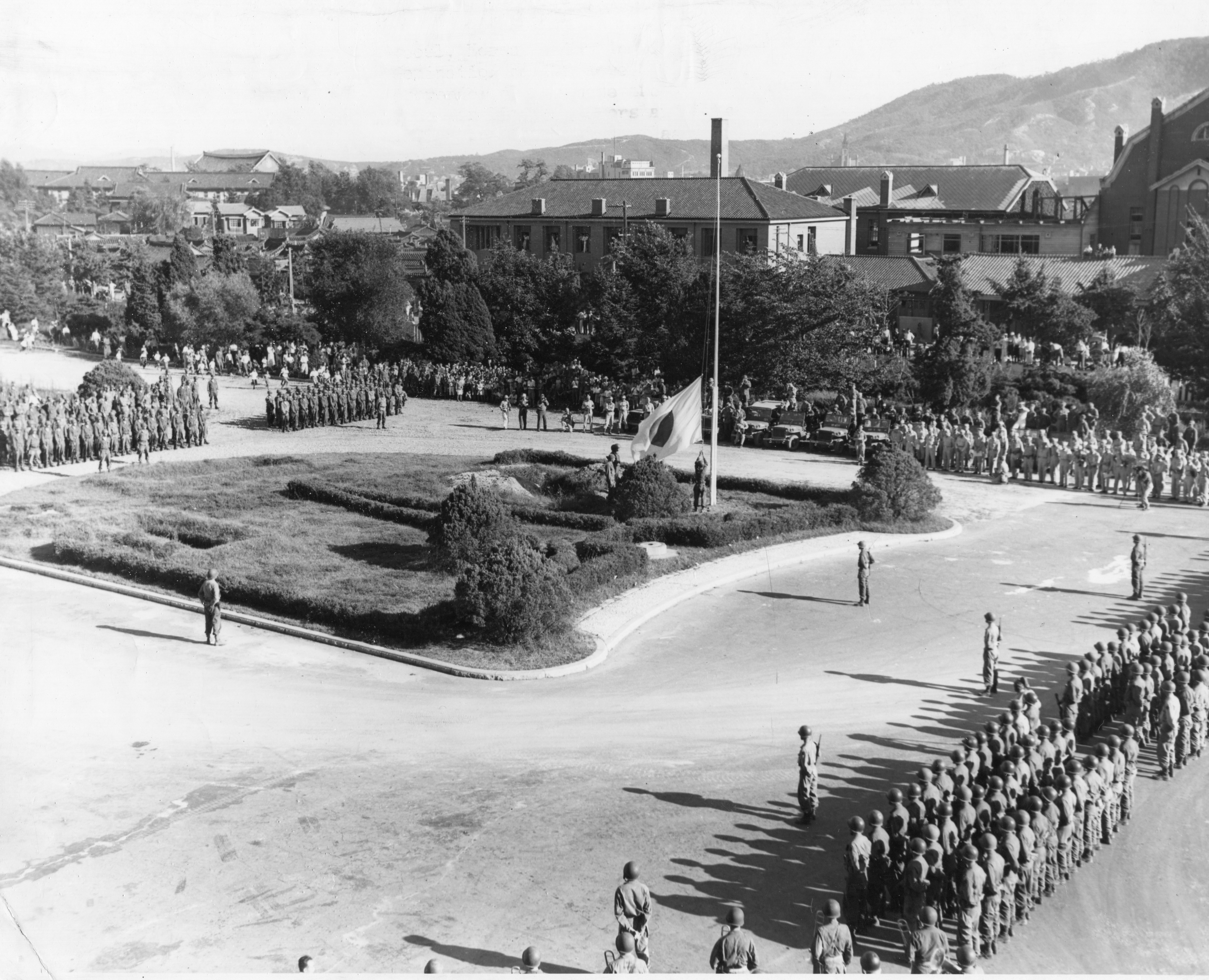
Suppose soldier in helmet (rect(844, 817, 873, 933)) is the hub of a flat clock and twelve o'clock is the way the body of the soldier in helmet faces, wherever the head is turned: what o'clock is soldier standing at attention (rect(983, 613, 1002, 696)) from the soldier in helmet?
The soldier standing at attention is roughly at 2 o'clock from the soldier in helmet.

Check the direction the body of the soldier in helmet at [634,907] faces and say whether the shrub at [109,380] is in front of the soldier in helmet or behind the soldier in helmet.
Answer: in front

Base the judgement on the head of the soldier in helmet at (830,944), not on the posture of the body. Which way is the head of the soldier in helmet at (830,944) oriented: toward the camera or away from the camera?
away from the camera

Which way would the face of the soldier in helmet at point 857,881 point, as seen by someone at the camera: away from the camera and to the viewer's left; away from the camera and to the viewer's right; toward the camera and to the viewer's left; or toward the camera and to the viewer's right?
away from the camera and to the viewer's left

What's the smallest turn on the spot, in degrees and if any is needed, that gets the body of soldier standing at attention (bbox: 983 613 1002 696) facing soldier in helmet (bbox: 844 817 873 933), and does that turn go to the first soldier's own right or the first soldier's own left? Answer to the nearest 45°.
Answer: approximately 135° to the first soldier's own left

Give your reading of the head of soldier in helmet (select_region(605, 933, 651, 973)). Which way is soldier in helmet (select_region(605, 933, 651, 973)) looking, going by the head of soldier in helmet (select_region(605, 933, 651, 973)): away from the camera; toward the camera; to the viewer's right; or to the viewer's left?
away from the camera

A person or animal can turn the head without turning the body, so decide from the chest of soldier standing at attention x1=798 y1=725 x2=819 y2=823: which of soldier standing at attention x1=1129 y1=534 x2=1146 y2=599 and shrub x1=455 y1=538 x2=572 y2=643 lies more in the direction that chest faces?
the shrub

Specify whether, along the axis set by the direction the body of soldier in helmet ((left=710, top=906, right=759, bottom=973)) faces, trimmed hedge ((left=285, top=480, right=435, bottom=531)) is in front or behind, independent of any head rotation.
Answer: in front

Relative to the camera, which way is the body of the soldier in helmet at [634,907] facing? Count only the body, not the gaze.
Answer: away from the camera

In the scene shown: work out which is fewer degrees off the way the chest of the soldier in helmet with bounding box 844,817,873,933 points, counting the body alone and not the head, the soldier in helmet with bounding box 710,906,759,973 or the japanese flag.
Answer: the japanese flag

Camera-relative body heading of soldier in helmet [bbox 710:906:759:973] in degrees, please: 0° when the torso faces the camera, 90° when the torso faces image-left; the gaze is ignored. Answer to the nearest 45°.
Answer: approximately 180°
